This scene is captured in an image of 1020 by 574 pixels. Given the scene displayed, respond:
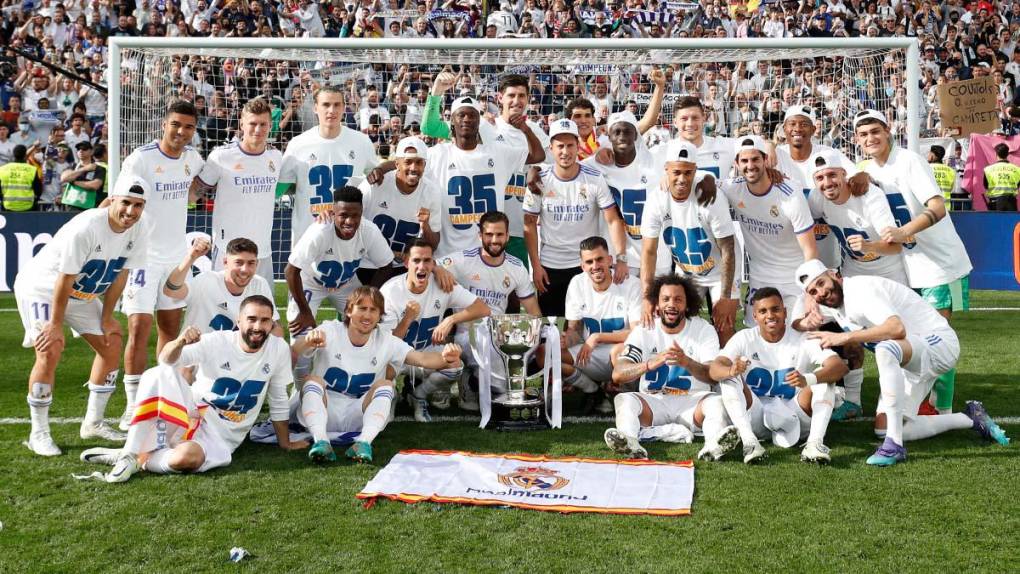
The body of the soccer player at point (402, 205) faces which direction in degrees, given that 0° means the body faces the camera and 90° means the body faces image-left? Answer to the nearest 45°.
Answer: approximately 0°

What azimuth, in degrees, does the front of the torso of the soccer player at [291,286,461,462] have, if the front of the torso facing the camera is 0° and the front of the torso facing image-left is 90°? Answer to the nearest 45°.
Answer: approximately 0°

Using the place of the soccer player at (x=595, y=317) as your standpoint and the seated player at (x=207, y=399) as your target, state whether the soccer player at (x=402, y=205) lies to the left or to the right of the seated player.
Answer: right

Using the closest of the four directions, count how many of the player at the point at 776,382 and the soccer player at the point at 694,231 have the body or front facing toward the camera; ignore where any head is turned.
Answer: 2

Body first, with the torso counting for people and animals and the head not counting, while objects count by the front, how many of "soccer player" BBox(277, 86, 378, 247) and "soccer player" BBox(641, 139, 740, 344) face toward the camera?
2

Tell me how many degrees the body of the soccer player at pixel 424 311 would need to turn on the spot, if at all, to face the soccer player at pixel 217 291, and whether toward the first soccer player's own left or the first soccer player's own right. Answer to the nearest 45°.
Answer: approximately 90° to the first soccer player's own right

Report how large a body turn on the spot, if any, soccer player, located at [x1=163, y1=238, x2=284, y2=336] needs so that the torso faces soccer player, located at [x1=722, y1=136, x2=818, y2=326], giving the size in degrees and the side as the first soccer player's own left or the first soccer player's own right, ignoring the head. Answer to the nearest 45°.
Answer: approximately 90° to the first soccer player's own left
